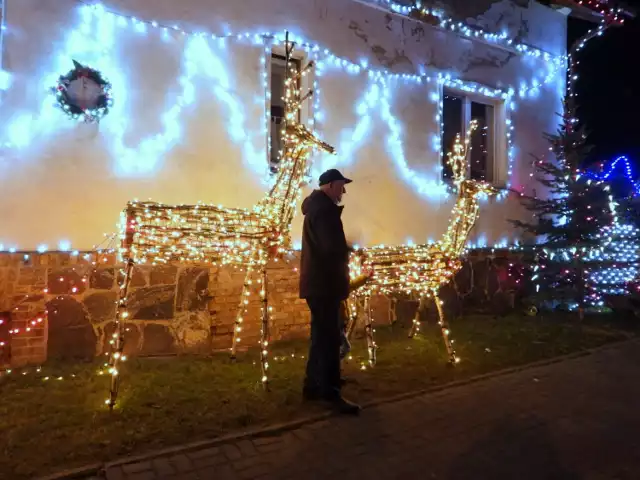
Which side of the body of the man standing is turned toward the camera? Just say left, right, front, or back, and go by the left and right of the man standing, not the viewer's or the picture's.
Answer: right

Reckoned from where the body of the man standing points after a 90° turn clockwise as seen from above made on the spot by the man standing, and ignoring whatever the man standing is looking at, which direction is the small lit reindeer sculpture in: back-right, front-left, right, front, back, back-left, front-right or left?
back-left

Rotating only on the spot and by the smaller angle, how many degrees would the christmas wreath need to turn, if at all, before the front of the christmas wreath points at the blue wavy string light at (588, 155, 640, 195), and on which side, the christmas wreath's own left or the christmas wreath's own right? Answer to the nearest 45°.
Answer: approximately 90° to the christmas wreath's own left

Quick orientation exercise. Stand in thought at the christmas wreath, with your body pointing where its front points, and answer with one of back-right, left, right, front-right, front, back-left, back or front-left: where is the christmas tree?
left

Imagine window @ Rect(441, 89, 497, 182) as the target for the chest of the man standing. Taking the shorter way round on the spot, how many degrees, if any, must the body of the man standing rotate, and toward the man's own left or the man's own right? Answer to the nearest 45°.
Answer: approximately 45° to the man's own left

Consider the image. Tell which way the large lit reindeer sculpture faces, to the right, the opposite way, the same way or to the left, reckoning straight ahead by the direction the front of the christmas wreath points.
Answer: to the left

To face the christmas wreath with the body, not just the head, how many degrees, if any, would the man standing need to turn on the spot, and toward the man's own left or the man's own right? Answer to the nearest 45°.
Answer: approximately 180°

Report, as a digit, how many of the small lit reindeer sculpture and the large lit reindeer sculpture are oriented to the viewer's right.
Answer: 2

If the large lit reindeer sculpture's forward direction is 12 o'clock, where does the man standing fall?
The man standing is roughly at 1 o'clock from the large lit reindeer sculpture.

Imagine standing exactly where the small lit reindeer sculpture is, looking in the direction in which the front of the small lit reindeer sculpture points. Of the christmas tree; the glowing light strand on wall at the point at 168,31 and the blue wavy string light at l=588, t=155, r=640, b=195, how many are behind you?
1

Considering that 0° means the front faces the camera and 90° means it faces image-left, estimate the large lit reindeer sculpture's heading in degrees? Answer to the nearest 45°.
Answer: approximately 270°

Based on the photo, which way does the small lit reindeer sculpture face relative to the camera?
to the viewer's right

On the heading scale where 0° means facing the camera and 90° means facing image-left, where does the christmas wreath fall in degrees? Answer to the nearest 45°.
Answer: approximately 0°

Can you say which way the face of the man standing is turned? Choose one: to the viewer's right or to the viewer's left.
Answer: to the viewer's right

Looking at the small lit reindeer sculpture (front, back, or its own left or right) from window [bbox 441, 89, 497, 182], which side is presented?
left
